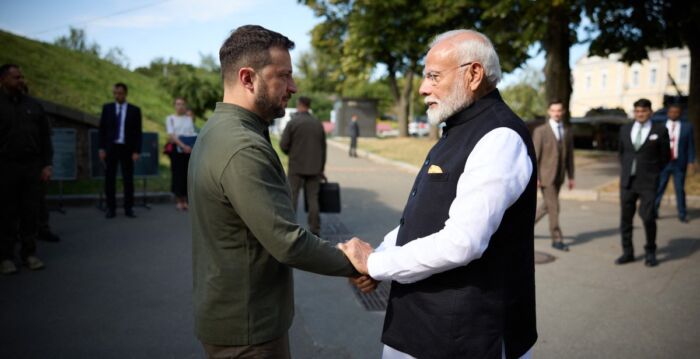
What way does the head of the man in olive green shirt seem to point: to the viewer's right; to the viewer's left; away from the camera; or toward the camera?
to the viewer's right

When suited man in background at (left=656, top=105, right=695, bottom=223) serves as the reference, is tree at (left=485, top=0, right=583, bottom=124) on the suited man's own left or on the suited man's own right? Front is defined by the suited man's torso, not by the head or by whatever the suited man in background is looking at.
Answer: on the suited man's own right

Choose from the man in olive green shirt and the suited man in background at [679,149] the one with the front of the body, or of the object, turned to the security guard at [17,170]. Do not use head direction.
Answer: the suited man in background

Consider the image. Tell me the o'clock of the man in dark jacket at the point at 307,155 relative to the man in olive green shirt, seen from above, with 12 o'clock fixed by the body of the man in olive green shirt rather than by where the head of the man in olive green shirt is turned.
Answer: The man in dark jacket is roughly at 9 o'clock from the man in olive green shirt.

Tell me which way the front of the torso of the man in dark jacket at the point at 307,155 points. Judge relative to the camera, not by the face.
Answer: away from the camera

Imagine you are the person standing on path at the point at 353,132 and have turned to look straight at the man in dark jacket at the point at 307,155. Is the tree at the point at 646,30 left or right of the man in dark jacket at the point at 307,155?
left

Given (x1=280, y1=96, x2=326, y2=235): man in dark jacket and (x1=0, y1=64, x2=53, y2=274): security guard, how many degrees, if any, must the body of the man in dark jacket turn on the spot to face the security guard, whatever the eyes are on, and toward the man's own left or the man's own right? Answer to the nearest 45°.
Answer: approximately 135° to the man's own left

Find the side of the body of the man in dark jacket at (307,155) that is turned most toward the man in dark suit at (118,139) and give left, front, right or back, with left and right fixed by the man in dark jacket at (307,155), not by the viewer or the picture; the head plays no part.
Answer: left

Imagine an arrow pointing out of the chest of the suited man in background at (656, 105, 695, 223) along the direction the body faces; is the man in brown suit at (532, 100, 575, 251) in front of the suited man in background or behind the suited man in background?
in front
